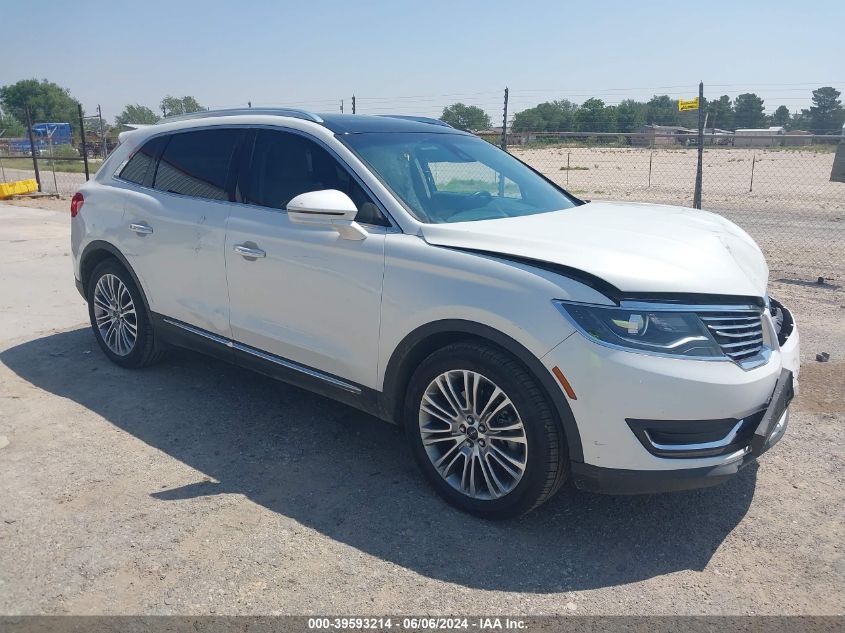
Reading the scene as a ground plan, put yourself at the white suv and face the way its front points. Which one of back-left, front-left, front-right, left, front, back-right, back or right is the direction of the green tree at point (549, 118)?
back-left

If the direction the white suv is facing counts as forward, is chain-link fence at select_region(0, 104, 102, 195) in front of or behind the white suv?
behind

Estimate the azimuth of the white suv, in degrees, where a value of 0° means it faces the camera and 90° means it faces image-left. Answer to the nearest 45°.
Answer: approximately 315°

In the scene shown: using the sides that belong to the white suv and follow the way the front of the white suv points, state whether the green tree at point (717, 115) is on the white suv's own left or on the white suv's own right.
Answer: on the white suv's own left

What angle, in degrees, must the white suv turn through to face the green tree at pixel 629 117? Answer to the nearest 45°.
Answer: approximately 135° to its left

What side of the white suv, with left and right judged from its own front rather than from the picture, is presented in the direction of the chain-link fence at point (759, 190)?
left

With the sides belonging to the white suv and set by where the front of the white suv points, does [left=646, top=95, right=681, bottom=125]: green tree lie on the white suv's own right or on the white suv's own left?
on the white suv's own left

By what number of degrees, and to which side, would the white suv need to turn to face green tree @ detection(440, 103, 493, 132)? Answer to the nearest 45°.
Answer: approximately 135° to its left
